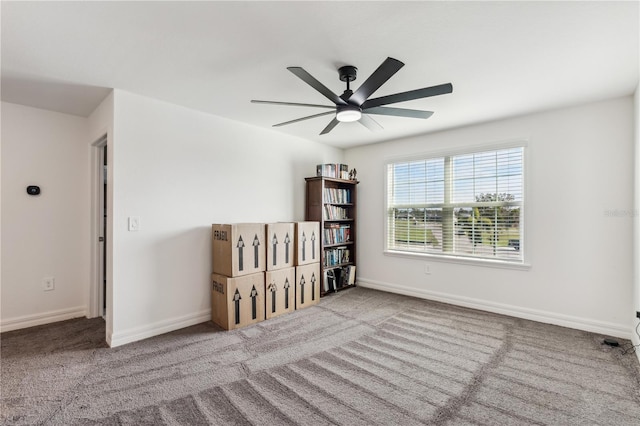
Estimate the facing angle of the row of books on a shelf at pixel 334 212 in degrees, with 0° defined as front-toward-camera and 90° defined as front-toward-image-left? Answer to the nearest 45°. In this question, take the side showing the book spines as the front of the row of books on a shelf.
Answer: approximately 315°

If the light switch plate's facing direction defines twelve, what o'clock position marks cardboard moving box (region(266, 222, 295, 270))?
The cardboard moving box is roughly at 9 o'clock from the light switch plate.

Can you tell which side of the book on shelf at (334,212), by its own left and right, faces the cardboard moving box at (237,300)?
right

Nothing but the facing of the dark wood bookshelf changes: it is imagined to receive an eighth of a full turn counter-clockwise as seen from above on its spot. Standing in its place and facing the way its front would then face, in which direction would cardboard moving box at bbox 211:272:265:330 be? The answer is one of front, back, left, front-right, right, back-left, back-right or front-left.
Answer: back-right

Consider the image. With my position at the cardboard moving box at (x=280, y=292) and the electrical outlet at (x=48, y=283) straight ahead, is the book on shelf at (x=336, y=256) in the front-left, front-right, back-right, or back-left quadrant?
back-right

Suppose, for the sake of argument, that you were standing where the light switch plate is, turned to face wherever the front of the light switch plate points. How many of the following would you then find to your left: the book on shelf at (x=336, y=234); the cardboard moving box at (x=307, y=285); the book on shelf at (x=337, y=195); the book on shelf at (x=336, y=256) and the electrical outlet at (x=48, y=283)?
4

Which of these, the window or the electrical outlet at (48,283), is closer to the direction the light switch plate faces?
the window

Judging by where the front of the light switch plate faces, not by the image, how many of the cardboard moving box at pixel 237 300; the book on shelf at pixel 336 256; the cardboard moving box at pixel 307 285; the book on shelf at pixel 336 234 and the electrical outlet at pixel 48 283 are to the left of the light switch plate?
4

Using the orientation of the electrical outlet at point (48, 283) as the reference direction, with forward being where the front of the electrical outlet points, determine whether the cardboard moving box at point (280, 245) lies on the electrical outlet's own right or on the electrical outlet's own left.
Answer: on the electrical outlet's own left
